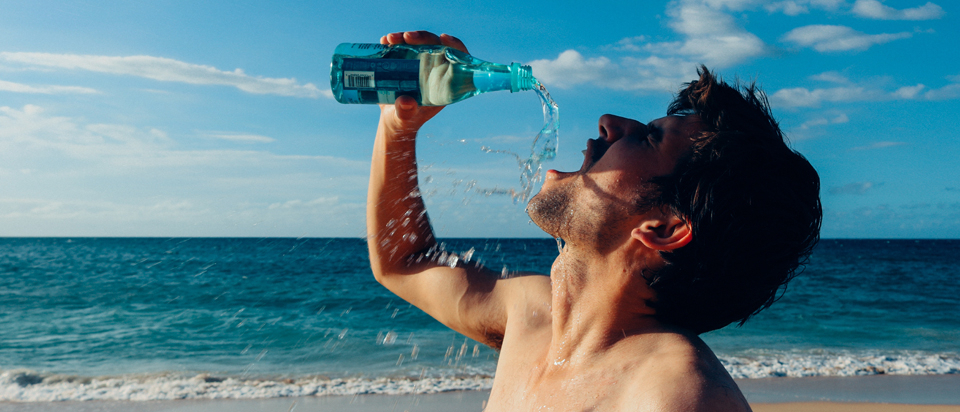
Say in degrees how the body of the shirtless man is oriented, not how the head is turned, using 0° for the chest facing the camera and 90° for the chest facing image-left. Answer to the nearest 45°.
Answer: approximately 45°

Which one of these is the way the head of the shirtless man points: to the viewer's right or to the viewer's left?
to the viewer's left
